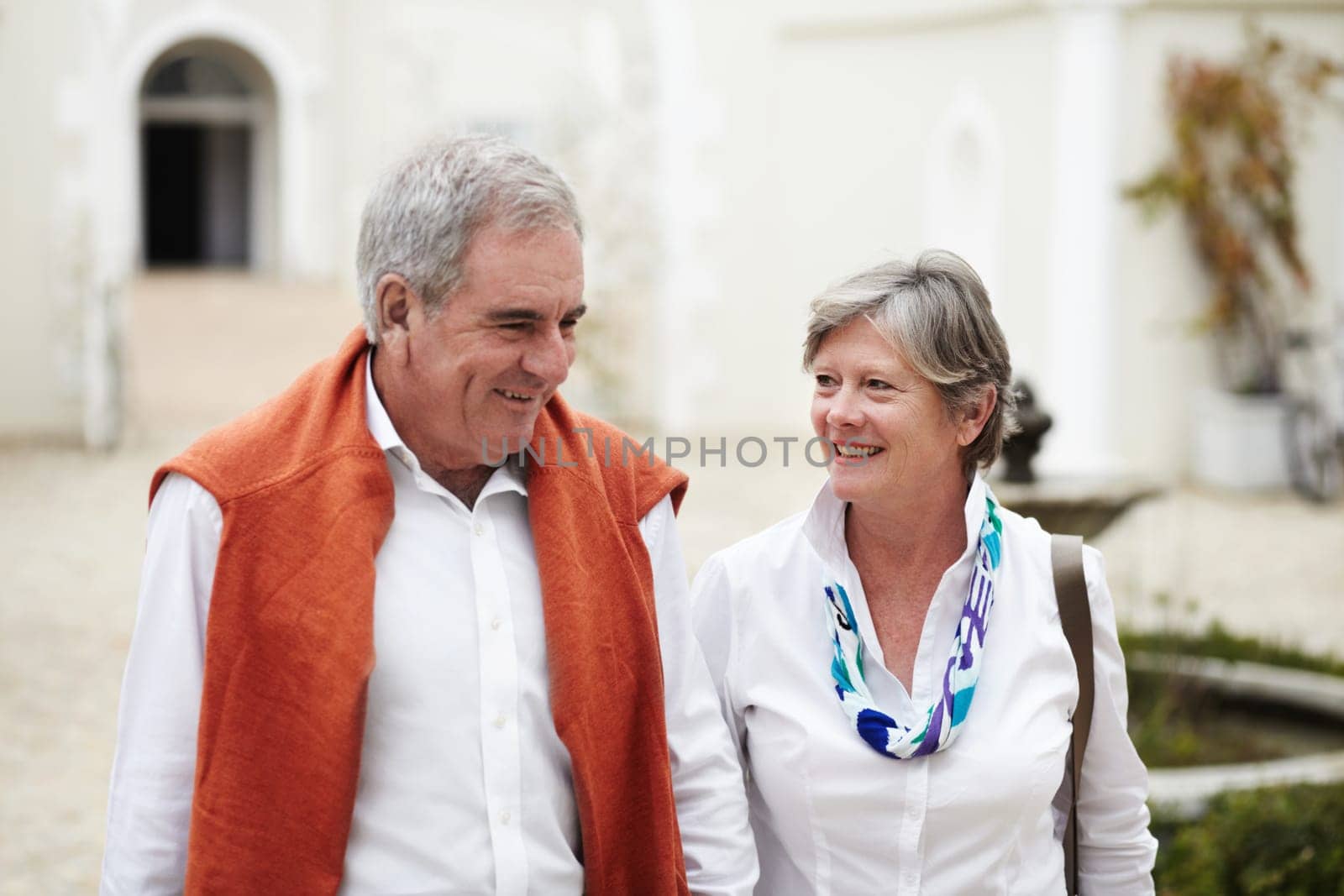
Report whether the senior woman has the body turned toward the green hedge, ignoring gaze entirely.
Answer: no

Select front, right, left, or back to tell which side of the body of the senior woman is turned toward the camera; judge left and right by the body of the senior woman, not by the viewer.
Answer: front

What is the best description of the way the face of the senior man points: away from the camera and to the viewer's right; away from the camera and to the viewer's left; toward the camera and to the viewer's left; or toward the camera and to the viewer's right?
toward the camera and to the viewer's right

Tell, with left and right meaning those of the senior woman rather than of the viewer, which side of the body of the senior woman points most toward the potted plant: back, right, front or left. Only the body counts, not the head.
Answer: back

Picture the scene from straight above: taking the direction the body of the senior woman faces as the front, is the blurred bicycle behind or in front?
behind

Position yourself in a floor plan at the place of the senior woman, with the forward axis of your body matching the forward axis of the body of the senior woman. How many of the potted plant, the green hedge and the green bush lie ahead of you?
0

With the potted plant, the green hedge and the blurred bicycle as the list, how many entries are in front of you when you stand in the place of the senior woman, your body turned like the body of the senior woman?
0

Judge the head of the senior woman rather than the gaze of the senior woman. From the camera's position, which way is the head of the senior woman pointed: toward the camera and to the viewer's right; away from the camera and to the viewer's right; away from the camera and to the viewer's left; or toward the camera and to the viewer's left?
toward the camera and to the viewer's left

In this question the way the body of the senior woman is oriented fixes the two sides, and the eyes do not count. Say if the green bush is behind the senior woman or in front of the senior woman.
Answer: behind

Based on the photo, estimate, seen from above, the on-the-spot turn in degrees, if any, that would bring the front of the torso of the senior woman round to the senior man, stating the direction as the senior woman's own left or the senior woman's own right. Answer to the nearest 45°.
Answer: approximately 45° to the senior woman's own right

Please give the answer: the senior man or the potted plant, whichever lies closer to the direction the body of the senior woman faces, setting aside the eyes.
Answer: the senior man

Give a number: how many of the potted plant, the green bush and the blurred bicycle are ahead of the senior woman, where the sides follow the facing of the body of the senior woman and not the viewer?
0
